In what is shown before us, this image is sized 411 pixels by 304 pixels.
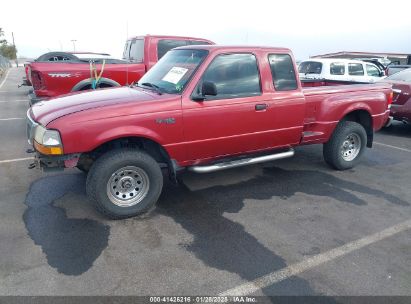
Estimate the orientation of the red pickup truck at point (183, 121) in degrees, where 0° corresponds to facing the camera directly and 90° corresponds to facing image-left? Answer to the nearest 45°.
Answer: approximately 45°

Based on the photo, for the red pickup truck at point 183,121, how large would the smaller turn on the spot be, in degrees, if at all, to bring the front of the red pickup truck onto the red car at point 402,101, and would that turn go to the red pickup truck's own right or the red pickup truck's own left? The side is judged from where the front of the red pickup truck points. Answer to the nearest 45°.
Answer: approximately 180°

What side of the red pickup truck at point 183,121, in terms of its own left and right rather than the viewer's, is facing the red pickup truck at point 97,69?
right

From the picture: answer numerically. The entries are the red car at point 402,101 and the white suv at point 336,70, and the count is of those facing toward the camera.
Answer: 0
